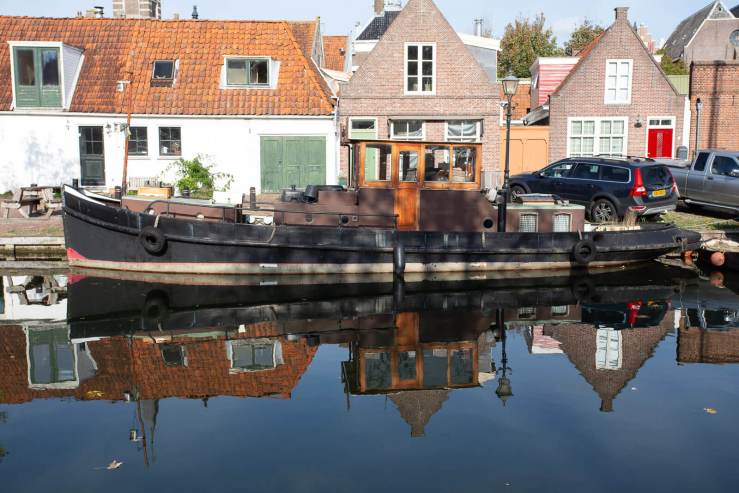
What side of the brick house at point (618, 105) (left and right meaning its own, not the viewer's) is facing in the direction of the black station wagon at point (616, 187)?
front

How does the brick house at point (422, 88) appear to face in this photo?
toward the camera

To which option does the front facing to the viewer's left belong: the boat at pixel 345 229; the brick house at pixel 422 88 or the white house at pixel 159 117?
the boat

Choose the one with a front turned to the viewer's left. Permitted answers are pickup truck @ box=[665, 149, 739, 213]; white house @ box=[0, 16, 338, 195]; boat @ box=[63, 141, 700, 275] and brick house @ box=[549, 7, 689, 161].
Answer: the boat

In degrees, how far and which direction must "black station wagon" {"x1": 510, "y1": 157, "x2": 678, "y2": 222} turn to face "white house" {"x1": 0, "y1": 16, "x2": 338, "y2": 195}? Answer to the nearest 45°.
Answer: approximately 45° to its left

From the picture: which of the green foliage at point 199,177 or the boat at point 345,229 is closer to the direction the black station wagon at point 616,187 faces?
the green foliage

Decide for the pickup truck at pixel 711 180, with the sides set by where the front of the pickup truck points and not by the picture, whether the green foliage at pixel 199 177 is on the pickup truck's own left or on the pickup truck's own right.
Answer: on the pickup truck's own right

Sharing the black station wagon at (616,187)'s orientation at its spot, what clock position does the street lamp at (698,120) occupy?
The street lamp is roughly at 2 o'clock from the black station wagon.

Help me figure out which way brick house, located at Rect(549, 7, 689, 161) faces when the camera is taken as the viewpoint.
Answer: facing the viewer

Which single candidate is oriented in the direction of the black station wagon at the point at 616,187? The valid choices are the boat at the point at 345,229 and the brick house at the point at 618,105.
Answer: the brick house

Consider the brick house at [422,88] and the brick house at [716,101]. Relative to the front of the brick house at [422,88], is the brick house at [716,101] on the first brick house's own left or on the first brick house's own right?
on the first brick house's own left

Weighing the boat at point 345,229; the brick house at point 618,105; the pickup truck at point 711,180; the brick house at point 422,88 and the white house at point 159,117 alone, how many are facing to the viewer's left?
1

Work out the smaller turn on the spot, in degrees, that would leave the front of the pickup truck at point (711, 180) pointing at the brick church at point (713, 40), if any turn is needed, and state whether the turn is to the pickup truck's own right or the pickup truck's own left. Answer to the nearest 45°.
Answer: approximately 135° to the pickup truck's own left

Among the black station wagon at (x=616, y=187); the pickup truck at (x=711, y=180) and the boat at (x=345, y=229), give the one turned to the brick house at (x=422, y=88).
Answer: the black station wagon

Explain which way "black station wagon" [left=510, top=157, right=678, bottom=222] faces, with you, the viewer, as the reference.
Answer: facing away from the viewer and to the left of the viewer

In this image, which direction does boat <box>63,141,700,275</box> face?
to the viewer's left
